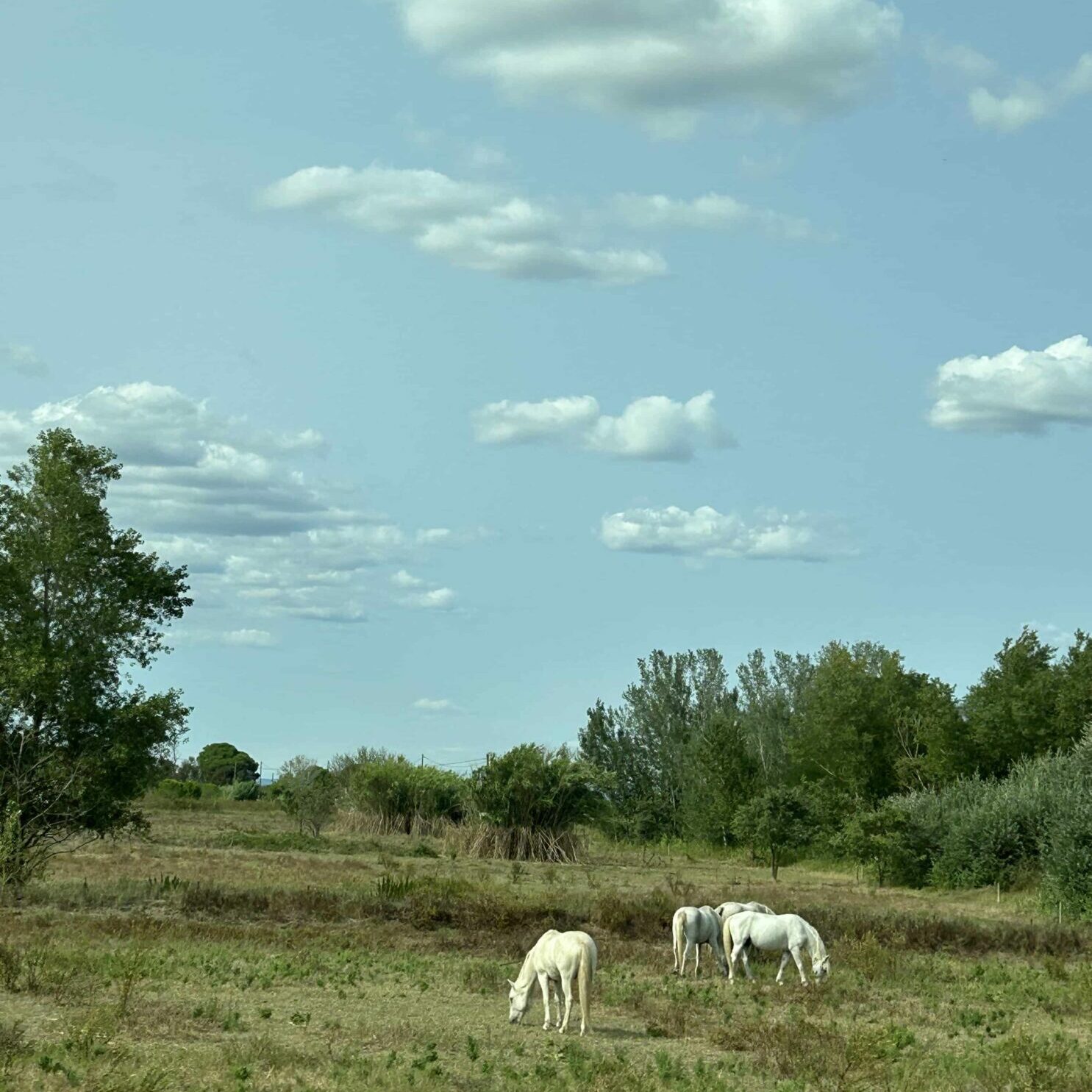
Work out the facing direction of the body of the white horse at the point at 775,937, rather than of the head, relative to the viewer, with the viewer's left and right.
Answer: facing to the right of the viewer

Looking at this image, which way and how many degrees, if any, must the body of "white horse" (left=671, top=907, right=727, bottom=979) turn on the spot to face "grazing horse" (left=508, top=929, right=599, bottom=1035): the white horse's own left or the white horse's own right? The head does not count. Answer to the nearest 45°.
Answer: approximately 135° to the white horse's own right

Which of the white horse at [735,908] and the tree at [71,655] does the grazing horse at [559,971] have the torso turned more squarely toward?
the tree

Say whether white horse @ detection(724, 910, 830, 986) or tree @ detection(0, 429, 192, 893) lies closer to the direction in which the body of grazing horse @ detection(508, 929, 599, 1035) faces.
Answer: the tree

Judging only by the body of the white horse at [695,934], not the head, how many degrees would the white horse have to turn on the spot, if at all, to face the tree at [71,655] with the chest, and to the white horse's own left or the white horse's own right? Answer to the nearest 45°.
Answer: approximately 90° to the white horse's own left

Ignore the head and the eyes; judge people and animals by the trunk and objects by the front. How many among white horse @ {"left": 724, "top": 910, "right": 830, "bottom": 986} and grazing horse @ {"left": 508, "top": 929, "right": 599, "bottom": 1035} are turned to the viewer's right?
1

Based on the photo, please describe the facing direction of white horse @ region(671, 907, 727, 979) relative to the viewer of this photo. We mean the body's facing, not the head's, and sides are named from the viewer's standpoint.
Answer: facing away from the viewer and to the right of the viewer

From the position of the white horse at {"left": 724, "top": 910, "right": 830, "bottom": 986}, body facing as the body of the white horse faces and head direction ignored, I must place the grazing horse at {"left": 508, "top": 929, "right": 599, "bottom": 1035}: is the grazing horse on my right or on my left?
on my right

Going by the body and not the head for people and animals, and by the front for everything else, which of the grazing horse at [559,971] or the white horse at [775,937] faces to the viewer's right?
the white horse

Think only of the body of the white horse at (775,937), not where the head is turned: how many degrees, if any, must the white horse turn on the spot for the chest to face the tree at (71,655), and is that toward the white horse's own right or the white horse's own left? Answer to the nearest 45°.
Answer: approximately 135° to the white horse's own left
